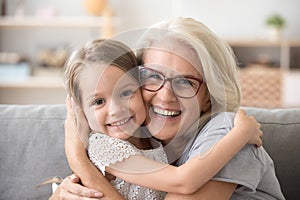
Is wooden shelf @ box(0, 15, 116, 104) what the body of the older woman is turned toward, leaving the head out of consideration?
no

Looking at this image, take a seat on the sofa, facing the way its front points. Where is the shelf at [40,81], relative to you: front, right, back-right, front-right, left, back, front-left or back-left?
back

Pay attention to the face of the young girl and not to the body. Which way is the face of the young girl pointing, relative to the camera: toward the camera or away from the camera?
toward the camera

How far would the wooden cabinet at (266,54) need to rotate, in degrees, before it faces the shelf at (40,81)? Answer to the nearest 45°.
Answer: approximately 90° to its right

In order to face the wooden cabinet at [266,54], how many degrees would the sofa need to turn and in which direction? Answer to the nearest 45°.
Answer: approximately 135° to its left

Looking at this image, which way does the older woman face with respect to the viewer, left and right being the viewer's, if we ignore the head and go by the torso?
facing the viewer and to the left of the viewer

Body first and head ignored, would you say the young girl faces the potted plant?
no

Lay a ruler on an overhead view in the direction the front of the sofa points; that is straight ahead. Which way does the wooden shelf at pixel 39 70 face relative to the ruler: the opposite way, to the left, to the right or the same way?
the same way

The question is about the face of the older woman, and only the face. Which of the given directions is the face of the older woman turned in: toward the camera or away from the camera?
toward the camera

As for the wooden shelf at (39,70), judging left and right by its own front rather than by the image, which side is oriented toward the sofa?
front

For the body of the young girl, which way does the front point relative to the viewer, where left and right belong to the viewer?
facing the viewer and to the right of the viewer

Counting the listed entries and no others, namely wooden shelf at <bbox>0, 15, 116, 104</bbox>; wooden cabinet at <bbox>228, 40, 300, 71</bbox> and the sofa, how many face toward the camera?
3

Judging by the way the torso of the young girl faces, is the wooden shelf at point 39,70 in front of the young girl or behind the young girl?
behind

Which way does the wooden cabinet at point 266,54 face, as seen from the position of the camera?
facing the viewer

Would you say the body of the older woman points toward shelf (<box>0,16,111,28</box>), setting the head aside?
no
